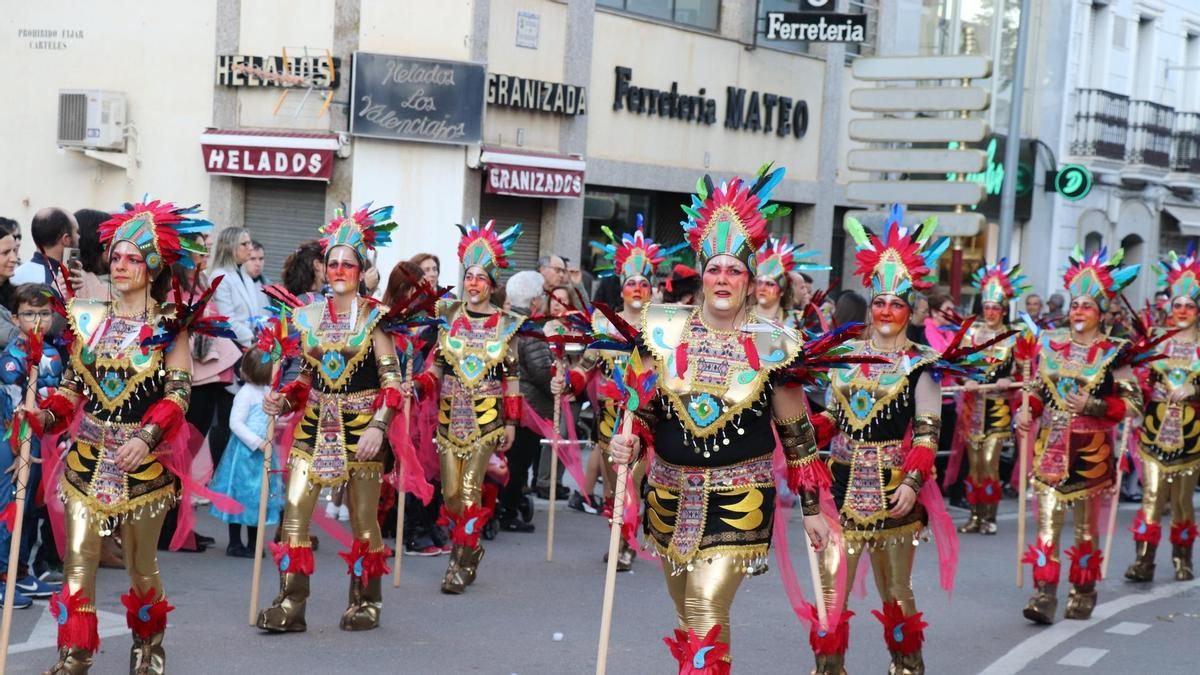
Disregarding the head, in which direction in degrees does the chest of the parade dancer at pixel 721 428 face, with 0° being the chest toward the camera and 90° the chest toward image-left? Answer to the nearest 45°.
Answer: approximately 0°

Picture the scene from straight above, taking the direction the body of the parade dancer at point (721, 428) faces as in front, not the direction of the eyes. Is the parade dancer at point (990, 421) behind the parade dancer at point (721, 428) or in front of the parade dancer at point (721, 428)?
behind

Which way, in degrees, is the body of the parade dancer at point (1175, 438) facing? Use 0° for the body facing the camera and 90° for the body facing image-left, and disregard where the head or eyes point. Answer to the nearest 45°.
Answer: approximately 0°

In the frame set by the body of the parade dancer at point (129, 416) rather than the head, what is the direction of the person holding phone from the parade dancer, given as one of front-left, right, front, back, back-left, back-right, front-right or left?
back-right

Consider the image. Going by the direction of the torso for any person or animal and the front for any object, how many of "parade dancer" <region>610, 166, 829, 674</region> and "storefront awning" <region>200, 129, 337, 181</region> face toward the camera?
2

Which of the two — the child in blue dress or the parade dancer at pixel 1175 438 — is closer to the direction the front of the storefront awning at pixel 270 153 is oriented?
the child in blue dress

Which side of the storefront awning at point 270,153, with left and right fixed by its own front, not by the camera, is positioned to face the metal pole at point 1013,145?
left

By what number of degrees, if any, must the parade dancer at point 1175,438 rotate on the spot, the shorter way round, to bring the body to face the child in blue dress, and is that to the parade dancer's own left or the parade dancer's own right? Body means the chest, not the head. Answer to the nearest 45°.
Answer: approximately 45° to the parade dancer's own right

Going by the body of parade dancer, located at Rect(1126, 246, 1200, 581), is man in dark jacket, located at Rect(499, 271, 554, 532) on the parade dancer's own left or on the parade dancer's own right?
on the parade dancer's own right

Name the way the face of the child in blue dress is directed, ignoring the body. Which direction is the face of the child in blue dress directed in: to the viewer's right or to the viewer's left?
to the viewer's right

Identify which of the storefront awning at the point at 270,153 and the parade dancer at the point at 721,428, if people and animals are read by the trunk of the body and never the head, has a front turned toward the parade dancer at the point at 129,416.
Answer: the storefront awning
